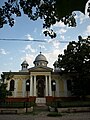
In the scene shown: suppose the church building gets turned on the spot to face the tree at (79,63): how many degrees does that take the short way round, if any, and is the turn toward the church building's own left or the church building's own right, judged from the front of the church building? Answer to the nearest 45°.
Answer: approximately 45° to the church building's own left

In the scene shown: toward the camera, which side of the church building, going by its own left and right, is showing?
front
